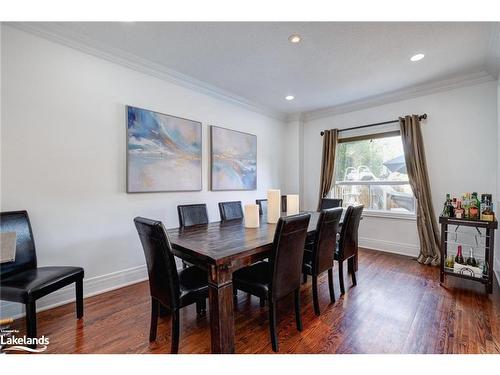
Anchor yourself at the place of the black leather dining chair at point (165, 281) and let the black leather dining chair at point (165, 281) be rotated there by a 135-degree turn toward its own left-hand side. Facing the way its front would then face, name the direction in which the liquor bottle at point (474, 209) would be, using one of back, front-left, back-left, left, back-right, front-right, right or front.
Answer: back

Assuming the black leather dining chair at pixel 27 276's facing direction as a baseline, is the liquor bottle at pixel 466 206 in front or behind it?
in front

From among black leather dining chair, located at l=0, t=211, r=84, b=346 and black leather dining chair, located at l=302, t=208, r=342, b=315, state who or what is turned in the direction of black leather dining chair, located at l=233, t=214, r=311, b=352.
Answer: black leather dining chair, located at l=0, t=211, r=84, b=346

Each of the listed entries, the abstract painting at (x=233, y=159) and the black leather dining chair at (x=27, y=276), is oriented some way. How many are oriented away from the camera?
0

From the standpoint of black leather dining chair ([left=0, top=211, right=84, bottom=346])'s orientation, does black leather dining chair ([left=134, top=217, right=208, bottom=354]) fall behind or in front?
in front

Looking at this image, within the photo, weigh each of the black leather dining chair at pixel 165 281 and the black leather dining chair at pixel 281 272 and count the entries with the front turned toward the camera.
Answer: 0

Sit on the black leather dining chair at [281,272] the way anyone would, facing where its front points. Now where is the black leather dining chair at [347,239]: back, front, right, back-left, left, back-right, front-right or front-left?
right

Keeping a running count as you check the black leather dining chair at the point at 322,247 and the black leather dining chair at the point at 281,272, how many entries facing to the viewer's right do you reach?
0

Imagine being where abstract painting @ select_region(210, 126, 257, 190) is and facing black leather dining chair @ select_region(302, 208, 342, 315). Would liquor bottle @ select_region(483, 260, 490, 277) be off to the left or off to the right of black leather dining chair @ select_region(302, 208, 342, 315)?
left

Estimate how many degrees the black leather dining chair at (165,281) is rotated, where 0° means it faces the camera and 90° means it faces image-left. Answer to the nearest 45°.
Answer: approximately 225°

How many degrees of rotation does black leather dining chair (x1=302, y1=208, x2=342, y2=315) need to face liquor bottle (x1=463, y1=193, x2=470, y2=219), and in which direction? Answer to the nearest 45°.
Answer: approximately 90° to its right

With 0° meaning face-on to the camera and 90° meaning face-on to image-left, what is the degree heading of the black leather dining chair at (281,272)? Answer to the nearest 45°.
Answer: approximately 135°

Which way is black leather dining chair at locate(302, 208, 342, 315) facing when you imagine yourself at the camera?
facing away from the viewer and to the left of the viewer

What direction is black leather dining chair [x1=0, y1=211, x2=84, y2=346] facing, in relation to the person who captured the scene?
facing the viewer and to the right of the viewer

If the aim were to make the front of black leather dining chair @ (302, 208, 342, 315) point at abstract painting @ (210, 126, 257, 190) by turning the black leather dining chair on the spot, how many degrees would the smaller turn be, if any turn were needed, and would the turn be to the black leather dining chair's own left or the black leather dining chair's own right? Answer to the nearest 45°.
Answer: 0° — it already faces it

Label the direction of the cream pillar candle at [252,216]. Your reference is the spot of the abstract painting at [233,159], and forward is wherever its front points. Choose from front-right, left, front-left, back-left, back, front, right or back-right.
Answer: front-right
